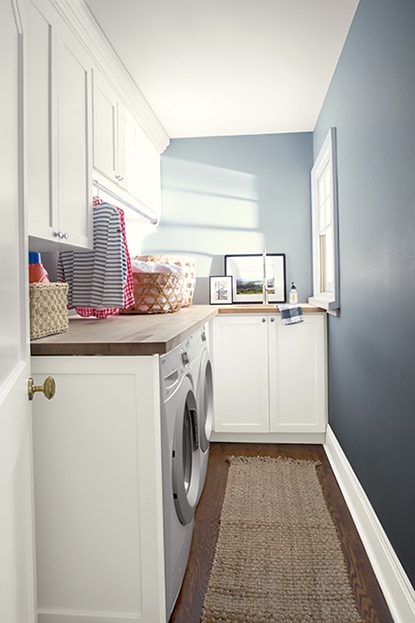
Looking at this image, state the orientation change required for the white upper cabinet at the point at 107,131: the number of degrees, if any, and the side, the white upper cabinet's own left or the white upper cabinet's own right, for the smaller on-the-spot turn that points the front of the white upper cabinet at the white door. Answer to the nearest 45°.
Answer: approximately 90° to the white upper cabinet's own right

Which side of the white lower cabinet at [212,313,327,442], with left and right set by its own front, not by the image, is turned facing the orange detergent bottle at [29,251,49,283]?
front

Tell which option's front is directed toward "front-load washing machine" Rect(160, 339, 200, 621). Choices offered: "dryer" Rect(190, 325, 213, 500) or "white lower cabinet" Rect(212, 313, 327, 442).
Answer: the white lower cabinet

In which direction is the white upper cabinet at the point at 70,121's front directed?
to the viewer's right

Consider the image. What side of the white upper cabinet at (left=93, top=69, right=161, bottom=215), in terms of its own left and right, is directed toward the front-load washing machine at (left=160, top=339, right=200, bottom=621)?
right

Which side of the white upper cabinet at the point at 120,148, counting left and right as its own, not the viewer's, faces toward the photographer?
right

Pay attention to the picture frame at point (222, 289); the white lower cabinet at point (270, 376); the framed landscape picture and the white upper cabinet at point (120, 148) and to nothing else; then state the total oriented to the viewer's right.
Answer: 1

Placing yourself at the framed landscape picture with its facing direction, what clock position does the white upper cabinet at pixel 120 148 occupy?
The white upper cabinet is roughly at 1 o'clock from the framed landscape picture.

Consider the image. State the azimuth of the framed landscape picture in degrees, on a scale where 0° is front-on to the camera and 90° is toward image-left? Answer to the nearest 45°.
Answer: approximately 0°

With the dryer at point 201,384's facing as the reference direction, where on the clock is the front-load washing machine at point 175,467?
The front-load washing machine is roughly at 3 o'clock from the dryer.

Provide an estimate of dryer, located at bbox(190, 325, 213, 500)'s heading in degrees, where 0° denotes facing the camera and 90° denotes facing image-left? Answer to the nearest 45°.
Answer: approximately 270°

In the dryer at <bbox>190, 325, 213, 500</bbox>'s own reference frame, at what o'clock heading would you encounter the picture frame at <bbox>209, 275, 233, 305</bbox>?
The picture frame is roughly at 9 o'clock from the dryer.

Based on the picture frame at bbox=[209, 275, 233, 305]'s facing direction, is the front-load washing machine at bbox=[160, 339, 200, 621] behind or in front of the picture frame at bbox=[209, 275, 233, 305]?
in front

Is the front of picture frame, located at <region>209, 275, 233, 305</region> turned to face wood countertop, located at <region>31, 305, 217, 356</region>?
yes

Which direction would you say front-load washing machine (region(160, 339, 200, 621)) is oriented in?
to the viewer's right

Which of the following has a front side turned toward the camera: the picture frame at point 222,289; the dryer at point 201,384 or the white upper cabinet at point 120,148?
the picture frame

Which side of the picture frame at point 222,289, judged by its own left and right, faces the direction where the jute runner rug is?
front
